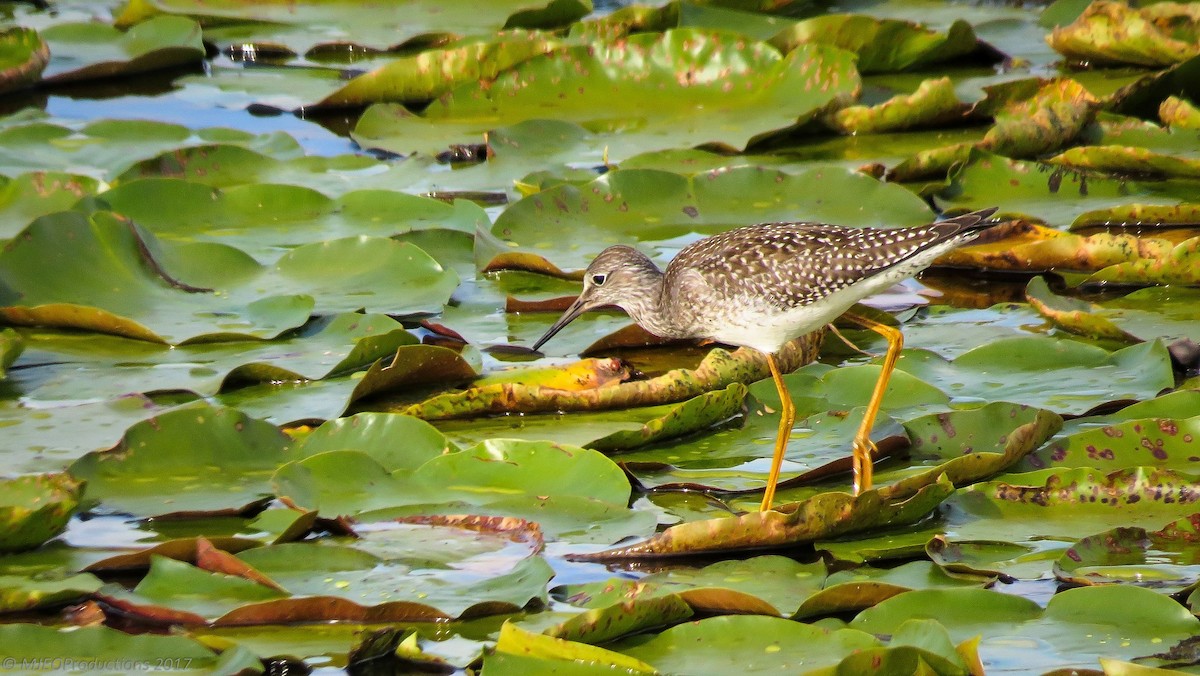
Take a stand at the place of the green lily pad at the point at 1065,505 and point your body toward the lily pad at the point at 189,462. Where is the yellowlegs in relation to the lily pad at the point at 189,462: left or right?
right

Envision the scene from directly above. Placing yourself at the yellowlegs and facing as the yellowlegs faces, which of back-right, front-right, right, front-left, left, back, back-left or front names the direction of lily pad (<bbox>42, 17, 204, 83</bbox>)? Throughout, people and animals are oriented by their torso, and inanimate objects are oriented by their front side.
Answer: front-right

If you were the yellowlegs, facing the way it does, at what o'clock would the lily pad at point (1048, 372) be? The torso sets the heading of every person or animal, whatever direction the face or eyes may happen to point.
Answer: The lily pad is roughly at 6 o'clock from the yellowlegs.

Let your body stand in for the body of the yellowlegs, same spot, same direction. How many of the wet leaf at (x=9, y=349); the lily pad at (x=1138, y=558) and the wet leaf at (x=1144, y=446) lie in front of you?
1

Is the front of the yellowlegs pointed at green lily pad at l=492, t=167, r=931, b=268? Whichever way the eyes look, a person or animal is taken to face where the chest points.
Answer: no

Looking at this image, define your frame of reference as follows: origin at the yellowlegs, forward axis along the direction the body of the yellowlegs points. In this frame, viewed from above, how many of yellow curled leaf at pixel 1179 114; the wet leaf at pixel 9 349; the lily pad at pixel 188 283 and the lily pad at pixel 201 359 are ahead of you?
3

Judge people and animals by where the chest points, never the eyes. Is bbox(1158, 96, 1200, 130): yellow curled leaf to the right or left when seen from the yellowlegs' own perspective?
on its right

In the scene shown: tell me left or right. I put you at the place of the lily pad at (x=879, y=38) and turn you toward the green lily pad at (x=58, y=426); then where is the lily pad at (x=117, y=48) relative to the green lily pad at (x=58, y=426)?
right

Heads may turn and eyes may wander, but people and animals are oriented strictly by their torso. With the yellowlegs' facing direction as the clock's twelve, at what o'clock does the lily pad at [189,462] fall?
The lily pad is roughly at 11 o'clock from the yellowlegs.

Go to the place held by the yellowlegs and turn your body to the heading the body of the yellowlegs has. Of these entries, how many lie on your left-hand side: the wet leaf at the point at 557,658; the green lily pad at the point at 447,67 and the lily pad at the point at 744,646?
2

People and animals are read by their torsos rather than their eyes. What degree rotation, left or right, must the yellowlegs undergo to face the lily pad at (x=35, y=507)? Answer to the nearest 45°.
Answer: approximately 45° to its left

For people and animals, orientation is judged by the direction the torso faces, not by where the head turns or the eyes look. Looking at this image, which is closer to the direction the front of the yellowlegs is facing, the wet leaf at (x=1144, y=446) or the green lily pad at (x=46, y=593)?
the green lily pad

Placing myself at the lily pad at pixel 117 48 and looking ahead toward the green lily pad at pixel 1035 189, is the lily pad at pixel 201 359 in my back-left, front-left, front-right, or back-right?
front-right

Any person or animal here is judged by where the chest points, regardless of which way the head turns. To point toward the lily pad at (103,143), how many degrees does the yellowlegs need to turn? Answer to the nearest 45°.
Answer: approximately 45° to its right

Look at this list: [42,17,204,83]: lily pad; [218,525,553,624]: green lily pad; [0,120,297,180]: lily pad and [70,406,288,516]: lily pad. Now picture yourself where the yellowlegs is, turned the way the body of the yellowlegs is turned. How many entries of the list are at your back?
0

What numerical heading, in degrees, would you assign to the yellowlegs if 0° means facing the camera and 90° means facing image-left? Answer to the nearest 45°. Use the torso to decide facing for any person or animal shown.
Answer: approximately 90°

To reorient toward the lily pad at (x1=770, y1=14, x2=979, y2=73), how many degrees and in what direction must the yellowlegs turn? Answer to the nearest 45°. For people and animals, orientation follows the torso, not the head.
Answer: approximately 90° to its right

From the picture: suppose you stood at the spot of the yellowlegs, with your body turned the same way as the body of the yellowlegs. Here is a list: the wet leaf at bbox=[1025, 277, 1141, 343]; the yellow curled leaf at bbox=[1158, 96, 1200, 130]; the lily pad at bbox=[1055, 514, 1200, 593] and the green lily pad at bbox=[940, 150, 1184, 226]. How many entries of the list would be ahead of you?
0

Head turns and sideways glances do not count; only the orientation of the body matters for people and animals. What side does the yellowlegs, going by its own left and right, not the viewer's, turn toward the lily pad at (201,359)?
front

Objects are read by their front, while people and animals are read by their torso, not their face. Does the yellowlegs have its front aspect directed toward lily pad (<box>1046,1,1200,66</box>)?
no

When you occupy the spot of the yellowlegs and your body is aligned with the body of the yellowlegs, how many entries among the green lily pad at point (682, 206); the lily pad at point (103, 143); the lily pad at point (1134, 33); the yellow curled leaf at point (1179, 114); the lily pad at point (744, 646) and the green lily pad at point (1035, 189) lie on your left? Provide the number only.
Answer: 1
